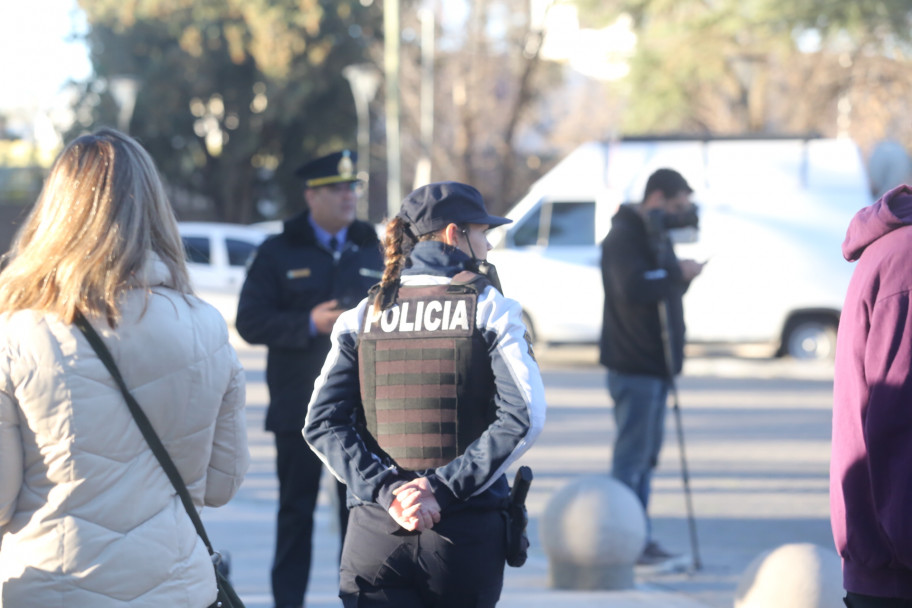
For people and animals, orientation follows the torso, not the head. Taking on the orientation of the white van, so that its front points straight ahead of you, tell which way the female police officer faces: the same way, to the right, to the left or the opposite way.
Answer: to the right

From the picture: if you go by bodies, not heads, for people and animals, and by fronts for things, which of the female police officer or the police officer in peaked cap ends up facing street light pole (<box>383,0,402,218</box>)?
the female police officer

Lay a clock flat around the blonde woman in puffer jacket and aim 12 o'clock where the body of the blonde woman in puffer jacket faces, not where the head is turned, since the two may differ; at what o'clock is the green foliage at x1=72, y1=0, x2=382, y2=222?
The green foliage is roughly at 12 o'clock from the blonde woman in puffer jacket.

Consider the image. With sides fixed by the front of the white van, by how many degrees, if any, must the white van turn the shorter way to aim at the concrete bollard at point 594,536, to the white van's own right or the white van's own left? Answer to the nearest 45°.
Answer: approximately 90° to the white van's own left

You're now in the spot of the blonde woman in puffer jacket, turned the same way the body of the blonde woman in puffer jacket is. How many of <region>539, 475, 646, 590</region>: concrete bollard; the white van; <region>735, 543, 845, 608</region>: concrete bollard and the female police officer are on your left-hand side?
0

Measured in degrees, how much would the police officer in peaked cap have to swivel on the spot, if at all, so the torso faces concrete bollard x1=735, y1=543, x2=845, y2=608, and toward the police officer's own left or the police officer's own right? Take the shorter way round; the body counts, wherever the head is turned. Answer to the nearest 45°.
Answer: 0° — they already face it

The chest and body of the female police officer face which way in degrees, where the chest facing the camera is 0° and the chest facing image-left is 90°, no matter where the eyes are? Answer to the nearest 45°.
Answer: approximately 180°

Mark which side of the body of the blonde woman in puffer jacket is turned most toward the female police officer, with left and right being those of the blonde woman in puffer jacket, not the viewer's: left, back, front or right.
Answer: right

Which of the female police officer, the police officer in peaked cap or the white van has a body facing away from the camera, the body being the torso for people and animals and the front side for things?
the female police officer

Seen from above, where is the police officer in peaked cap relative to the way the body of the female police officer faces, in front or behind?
in front

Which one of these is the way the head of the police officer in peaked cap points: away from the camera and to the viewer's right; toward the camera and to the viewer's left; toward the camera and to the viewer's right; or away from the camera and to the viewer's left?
toward the camera and to the viewer's right

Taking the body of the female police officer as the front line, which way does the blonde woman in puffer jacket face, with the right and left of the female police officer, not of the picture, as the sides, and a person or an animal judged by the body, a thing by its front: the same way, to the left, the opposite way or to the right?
the same way

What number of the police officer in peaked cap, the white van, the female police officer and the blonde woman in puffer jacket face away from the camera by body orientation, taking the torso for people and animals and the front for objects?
2

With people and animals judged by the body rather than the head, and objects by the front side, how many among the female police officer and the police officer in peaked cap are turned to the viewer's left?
0

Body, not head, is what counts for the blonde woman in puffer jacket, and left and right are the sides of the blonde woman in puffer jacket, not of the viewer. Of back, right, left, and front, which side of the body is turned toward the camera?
back

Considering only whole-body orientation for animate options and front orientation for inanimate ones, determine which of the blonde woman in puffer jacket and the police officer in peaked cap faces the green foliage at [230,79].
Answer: the blonde woman in puffer jacket

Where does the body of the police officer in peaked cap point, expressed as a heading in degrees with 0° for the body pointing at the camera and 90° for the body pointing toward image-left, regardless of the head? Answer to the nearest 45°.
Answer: approximately 315°

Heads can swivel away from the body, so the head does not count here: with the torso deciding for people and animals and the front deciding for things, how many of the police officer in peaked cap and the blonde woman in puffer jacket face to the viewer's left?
0

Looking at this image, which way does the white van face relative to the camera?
to the viewer's left
